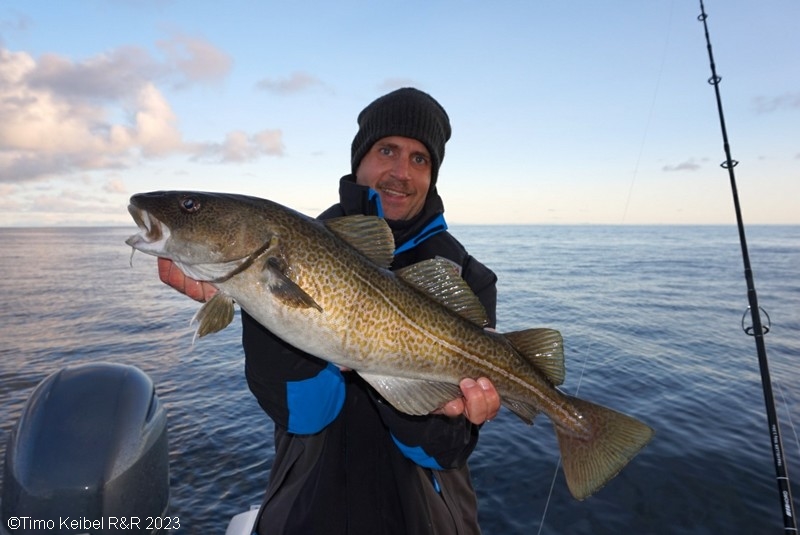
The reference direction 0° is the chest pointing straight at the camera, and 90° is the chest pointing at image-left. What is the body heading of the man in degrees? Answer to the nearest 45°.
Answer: approximately 0°

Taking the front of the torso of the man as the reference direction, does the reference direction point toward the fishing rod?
no

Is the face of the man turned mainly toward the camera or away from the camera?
toward the camera
